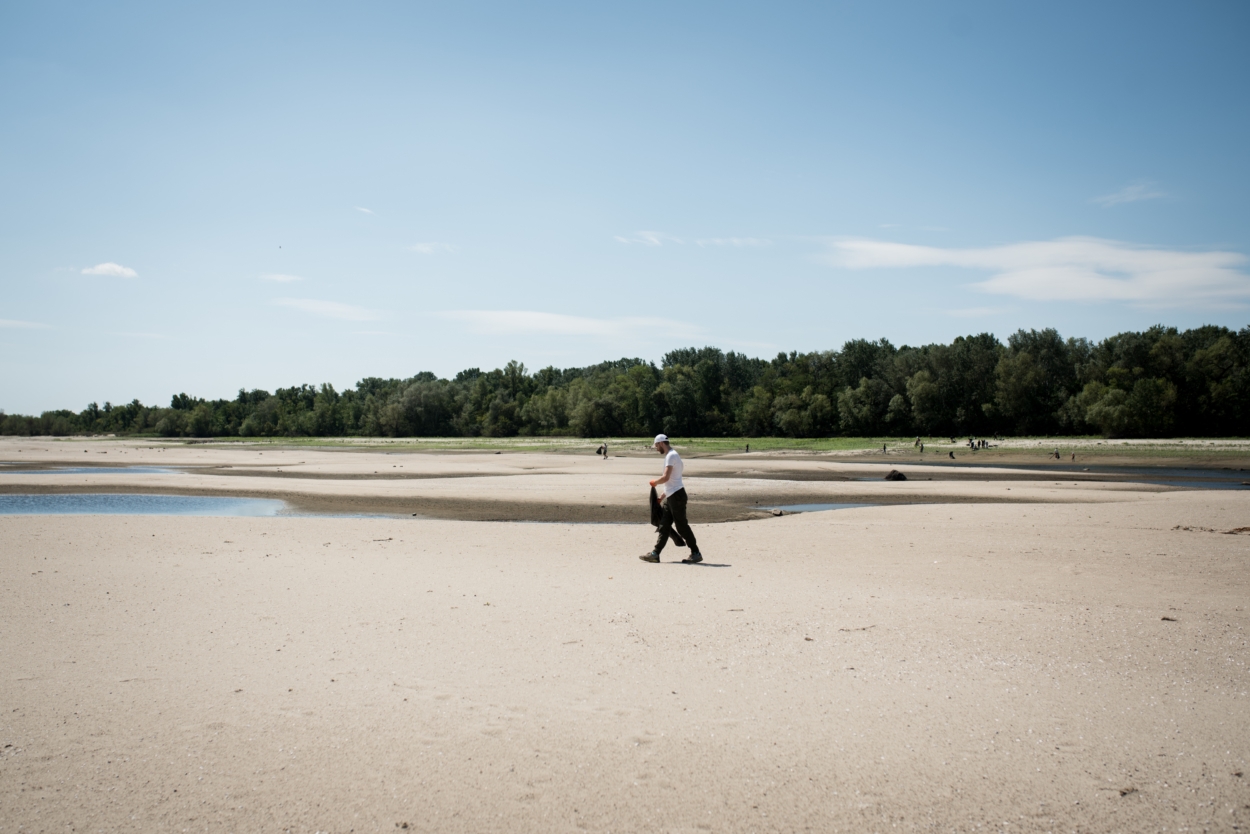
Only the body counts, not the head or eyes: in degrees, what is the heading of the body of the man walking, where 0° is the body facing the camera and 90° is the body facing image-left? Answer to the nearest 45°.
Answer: approximately 90°

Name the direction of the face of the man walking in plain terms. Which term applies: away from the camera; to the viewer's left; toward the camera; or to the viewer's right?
to the viewer's left
